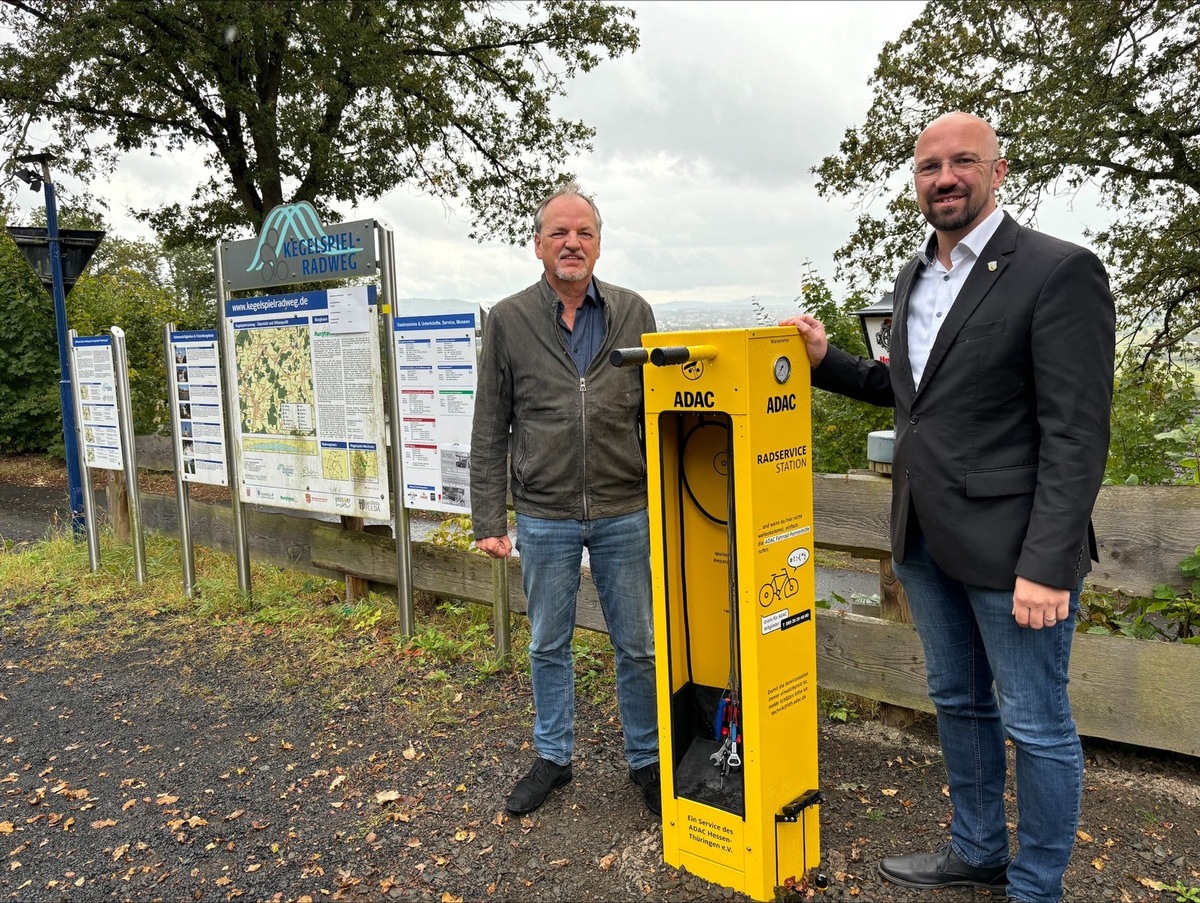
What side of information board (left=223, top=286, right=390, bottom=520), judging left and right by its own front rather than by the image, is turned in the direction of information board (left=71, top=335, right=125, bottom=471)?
right

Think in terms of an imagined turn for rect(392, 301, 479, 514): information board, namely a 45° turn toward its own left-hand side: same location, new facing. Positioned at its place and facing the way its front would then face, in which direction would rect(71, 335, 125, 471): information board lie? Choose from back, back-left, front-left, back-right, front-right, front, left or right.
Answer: back-right

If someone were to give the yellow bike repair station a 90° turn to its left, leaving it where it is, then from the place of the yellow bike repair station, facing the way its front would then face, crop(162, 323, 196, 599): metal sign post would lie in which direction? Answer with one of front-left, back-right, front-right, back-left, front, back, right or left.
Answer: back

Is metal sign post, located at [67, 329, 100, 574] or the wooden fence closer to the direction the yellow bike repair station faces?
the metal sign post

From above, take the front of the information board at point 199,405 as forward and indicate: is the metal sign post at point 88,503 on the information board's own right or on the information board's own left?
on the information board's own right

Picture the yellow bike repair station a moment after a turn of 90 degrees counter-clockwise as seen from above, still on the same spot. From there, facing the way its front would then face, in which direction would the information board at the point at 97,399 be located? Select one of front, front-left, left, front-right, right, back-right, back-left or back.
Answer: back

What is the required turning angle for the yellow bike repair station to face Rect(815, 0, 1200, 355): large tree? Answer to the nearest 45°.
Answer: approximately 180°

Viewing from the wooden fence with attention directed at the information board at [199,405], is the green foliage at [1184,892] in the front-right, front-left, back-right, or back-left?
back-left

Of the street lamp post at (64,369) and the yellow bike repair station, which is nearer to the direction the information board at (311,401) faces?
the yellow bike repair station

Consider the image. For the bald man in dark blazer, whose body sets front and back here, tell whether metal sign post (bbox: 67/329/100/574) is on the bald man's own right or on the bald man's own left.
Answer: on the bald man's own right

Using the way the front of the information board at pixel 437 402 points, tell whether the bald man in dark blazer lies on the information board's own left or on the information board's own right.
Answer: on the information board's own left
